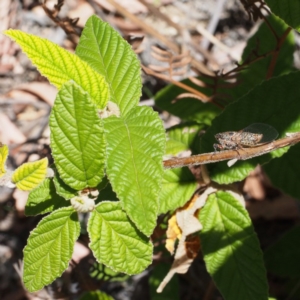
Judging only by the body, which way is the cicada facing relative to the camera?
to the viewer's left

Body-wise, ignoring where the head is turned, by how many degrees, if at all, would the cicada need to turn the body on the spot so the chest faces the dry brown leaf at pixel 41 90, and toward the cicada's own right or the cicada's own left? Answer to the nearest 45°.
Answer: approximately 45° to the cicada's own right
